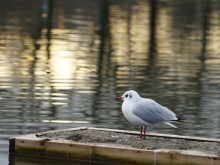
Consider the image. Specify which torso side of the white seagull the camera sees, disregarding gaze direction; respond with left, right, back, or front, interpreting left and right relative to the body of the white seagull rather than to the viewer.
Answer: left
